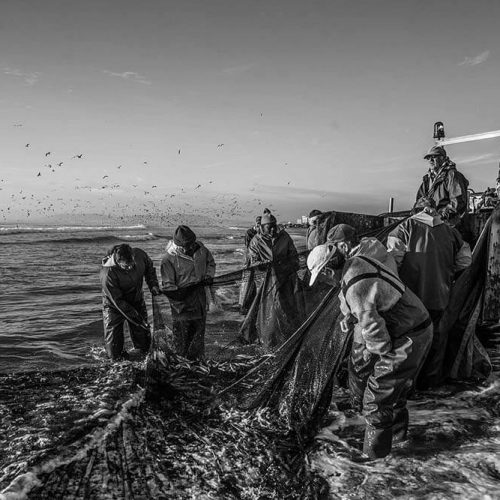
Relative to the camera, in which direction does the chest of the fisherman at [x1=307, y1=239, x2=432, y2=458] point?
to the viewer's left

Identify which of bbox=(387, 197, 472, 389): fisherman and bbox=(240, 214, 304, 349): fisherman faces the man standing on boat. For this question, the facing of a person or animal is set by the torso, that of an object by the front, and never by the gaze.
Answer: bbox=(387, 197, 472, 389): fisherman

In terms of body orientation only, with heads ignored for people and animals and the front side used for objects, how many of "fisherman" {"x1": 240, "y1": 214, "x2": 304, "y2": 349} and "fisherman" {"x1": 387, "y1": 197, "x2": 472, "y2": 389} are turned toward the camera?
1

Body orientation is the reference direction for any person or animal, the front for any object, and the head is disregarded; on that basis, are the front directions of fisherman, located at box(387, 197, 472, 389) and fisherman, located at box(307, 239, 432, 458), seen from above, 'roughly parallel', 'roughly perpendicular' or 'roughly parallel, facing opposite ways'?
roughly perpendicular

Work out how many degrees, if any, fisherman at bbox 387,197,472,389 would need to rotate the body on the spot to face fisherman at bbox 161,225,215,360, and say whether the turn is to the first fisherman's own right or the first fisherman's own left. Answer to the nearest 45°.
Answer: approximately 90° to the first fisherman's own left

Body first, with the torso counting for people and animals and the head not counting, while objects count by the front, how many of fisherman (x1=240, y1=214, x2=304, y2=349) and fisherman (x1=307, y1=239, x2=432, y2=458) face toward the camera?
1

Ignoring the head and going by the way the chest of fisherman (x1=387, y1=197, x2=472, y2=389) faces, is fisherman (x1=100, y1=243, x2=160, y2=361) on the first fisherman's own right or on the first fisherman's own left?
on the first fisherman's own left

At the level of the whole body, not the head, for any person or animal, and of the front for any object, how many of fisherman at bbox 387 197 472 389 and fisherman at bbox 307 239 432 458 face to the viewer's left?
1

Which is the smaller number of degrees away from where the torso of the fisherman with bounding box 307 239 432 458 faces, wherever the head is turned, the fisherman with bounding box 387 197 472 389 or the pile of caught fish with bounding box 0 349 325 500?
the pile of caught fish

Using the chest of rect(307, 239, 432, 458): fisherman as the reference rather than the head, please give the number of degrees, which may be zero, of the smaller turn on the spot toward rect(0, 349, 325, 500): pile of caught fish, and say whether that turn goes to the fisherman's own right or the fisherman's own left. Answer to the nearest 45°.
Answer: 0° — they already face it

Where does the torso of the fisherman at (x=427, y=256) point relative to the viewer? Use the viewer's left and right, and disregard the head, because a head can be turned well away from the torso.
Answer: facing away from the viewer

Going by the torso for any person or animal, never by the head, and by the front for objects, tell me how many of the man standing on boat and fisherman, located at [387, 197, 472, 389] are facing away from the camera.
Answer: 1

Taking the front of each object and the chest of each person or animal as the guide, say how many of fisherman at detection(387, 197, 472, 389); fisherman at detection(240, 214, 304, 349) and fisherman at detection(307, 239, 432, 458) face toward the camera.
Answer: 1

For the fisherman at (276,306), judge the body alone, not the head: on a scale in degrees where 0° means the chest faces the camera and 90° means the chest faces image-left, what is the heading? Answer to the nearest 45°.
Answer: approximately 0°

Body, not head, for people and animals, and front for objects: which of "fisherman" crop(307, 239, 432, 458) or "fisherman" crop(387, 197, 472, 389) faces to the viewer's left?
"fisherman" crop(307, 239, 432, 458)
